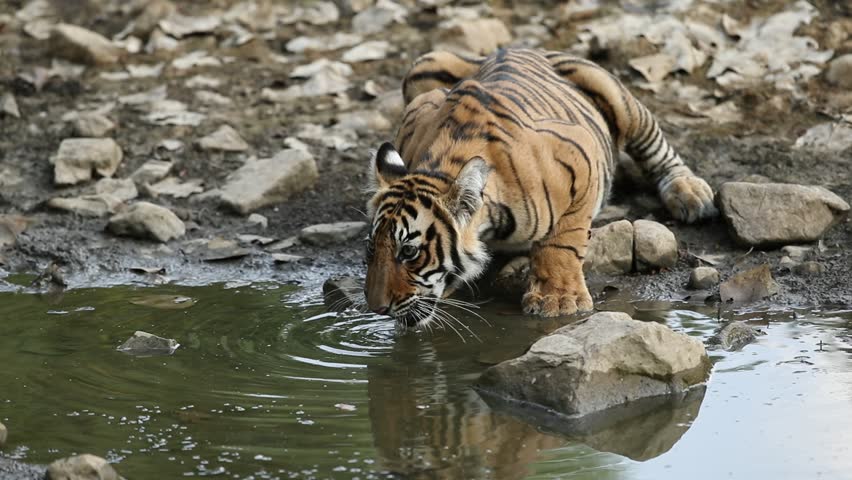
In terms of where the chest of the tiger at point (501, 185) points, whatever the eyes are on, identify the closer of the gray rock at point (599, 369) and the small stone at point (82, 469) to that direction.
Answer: the small stone

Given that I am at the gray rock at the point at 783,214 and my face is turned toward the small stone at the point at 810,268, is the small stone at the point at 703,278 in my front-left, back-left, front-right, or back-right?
front-right

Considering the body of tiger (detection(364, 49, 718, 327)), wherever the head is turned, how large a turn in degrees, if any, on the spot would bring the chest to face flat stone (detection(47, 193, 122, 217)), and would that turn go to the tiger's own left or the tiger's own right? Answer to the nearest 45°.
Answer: approximately 90° to the tiger's own right

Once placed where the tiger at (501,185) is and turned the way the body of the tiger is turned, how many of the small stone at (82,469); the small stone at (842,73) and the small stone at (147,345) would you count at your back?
1

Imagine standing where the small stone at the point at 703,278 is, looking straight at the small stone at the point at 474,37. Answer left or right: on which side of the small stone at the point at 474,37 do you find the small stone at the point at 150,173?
left

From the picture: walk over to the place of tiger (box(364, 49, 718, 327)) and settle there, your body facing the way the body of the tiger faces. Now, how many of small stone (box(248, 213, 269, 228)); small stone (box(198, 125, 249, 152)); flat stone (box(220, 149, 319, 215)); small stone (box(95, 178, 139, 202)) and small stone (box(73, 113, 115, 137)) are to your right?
5

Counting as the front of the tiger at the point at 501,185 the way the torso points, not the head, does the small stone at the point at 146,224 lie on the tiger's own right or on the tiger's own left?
on the tiger's own right

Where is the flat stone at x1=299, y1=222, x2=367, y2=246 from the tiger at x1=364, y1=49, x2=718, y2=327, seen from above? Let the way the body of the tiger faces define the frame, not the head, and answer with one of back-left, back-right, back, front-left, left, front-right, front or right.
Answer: right

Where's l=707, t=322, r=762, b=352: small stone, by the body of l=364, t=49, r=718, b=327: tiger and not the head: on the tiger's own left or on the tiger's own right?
on the tiger's own left

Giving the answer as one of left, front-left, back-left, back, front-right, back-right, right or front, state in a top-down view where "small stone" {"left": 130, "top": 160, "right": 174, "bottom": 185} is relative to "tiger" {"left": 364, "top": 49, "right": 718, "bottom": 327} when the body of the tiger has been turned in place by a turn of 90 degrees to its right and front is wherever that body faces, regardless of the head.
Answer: front

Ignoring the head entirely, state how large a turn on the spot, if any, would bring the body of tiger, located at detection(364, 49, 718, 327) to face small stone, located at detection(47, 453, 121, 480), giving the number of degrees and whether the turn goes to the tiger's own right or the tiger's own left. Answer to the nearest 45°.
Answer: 0° — it already faces it

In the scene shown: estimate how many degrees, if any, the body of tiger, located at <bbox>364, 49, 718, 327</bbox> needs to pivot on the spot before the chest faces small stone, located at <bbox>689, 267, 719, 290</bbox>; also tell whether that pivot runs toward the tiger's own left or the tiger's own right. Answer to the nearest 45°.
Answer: approximately 135° to the tiger's own left

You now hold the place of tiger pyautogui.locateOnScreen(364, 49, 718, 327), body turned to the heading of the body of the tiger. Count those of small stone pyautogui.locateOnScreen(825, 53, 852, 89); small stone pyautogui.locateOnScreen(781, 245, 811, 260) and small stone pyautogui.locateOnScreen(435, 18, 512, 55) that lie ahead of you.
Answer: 0

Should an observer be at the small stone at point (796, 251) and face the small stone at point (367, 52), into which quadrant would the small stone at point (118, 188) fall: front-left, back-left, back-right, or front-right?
front-left

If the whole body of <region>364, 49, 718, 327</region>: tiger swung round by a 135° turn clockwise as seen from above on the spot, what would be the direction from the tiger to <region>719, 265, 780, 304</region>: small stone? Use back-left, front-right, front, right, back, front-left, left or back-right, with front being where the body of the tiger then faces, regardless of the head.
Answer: right

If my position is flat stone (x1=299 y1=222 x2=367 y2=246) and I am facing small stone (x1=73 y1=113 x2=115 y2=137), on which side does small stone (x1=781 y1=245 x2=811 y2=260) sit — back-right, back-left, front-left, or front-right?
back-right

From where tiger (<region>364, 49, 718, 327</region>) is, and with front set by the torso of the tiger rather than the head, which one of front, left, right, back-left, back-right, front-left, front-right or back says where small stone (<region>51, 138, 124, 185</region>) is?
right

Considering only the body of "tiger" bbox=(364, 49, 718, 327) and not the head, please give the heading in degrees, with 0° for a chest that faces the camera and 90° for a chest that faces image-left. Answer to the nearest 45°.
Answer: approximately 45°

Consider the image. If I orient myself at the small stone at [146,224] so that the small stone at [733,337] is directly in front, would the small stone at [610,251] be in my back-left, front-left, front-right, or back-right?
front-left
